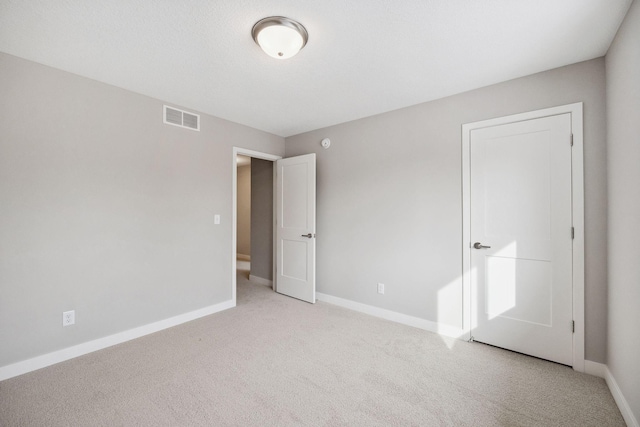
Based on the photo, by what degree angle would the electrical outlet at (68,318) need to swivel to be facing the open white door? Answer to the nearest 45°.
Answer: approximately 45° to its left

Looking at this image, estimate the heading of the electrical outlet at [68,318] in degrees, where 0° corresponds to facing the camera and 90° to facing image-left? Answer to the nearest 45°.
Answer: approximately 315°

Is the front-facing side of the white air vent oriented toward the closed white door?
yes

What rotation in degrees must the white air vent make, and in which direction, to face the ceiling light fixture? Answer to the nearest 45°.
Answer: approximately 45° to its right

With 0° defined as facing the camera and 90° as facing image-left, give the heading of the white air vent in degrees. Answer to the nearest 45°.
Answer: approximately 315°
